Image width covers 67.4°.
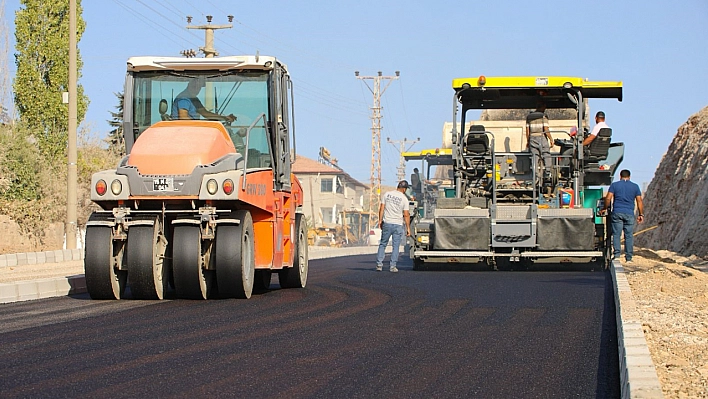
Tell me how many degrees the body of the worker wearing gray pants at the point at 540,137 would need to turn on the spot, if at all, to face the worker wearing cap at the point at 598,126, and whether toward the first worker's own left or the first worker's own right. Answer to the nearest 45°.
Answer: approximately 90° to the first worker's own right

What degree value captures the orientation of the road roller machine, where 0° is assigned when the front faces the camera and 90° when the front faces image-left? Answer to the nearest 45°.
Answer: approximately 0°

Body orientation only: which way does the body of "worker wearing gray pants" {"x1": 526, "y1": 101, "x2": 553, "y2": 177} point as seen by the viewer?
away from the camera

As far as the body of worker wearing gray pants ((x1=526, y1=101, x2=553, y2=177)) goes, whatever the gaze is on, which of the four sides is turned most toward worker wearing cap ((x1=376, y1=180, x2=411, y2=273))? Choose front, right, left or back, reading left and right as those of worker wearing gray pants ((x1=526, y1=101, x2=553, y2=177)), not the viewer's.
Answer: left

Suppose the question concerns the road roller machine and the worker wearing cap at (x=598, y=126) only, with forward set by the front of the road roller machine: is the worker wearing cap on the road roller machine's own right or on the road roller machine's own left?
on the road roller machine's own left

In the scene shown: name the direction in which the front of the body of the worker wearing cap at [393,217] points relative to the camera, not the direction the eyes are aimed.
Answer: away from the camera

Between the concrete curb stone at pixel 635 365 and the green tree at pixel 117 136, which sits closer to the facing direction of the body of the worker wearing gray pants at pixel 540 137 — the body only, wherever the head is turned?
the green tree

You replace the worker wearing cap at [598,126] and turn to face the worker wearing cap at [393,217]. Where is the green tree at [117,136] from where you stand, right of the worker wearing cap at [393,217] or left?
right

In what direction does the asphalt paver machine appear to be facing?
away from the camera

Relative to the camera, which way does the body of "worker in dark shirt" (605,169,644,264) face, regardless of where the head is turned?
away from the camera

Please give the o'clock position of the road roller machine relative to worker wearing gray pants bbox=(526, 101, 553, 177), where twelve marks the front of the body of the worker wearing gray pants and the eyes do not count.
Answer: The road roller machine is roughly at 7 o'clock from the worker wearing gray pants.
